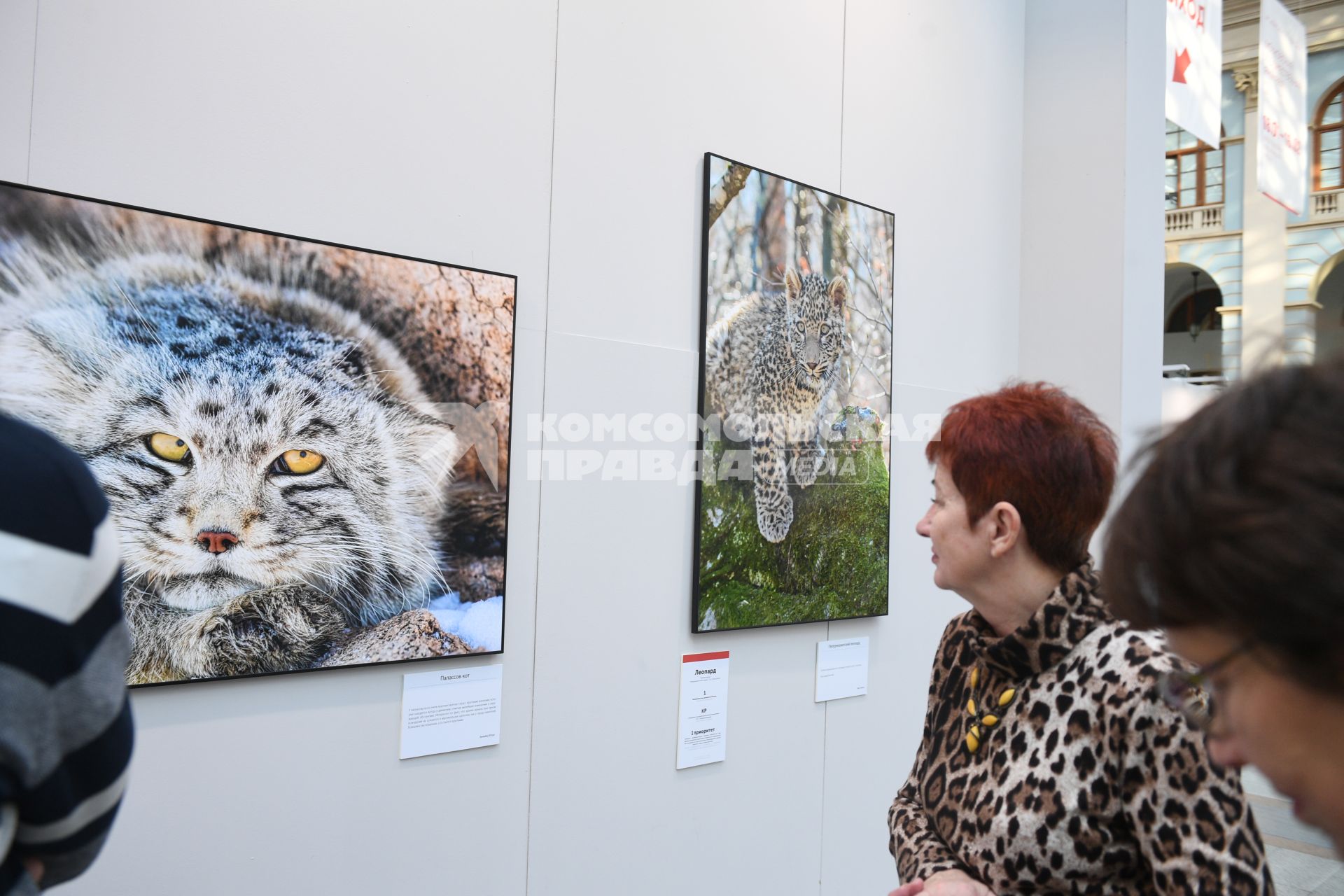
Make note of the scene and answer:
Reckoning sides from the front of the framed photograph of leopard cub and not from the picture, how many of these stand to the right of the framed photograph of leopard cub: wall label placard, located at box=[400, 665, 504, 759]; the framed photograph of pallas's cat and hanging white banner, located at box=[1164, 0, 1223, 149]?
2

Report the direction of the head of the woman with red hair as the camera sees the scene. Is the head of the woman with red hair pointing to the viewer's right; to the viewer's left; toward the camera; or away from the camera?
to the viewer's left

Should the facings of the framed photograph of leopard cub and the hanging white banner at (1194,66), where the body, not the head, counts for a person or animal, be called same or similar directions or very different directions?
same or similar directions

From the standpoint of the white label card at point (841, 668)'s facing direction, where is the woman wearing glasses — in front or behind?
in front

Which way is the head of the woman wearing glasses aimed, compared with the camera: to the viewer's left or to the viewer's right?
to the viewer's left

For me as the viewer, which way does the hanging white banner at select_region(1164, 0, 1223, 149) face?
facing the viewer and to the right of the viewer

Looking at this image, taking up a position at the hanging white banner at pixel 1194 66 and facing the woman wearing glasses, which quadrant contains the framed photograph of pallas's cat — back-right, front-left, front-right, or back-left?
front-right

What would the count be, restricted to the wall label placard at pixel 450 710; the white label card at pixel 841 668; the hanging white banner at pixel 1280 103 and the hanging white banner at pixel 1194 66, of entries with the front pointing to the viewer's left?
0

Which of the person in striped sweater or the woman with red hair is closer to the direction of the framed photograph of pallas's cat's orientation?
the woman with red hair
